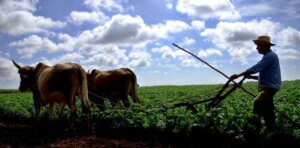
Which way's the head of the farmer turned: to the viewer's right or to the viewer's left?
to the viewer's left

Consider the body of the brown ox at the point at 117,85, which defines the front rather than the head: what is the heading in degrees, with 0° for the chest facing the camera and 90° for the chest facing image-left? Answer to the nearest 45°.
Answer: approximately 90°

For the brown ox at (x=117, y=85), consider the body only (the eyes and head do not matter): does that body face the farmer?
no

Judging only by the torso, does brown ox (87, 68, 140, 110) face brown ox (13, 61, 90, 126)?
no

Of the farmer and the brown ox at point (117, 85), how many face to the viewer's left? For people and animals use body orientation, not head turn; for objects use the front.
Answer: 2

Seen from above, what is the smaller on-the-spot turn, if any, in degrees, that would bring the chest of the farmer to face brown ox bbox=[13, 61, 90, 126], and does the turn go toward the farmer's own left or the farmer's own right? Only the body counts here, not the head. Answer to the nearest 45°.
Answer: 0° — they already face it

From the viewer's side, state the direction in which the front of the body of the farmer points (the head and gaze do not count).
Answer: to the viewer's left

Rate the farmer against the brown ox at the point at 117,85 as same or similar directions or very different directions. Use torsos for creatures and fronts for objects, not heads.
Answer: same or similar directions

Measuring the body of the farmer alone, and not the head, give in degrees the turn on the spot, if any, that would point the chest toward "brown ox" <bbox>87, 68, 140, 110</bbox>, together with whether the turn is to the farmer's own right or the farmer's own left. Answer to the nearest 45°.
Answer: approximately 45° to the farmer's own right
